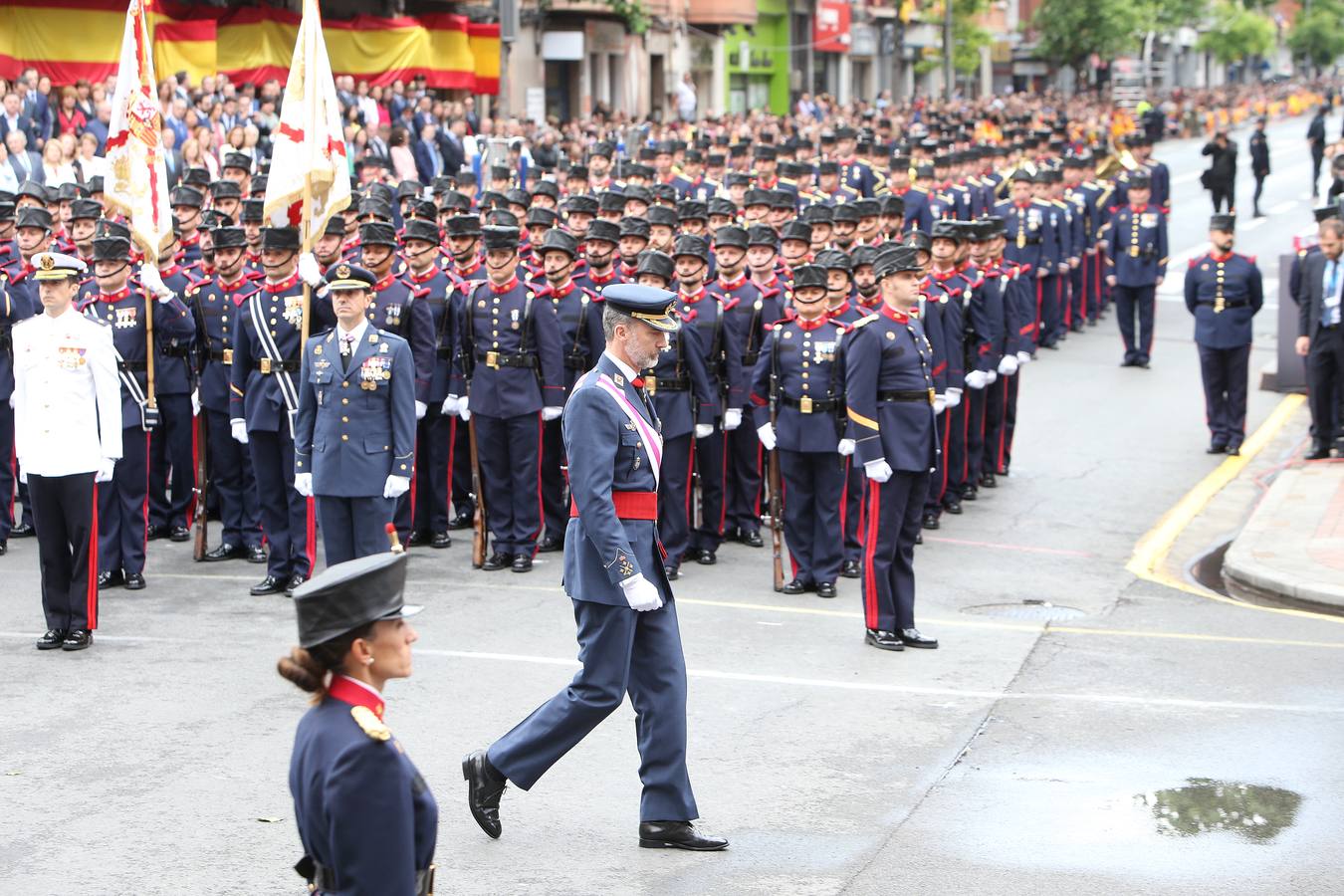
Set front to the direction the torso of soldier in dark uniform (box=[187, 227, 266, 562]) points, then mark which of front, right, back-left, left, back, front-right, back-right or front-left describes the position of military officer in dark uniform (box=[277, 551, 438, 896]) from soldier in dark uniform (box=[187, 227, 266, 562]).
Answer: front

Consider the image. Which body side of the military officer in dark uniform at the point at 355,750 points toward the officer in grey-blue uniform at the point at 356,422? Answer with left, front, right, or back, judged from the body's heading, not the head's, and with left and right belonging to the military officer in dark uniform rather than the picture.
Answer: left

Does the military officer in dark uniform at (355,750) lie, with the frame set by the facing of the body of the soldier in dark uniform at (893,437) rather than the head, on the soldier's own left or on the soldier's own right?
on the soldier's own right

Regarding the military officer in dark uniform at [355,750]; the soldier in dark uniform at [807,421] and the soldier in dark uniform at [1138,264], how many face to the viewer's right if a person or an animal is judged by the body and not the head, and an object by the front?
1

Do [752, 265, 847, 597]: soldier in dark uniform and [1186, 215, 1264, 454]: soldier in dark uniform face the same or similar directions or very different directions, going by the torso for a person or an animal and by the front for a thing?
same or similar directions

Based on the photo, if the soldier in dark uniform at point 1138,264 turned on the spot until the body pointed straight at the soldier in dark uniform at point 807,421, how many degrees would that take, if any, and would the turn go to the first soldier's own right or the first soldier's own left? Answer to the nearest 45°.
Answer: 0° — they already face them

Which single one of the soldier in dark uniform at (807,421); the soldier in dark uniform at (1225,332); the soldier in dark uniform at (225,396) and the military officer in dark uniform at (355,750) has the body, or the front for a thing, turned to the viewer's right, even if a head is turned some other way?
the military officer in dark uniform at (355,750)

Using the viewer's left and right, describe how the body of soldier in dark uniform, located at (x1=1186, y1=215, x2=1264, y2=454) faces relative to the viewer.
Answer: facing the viewer

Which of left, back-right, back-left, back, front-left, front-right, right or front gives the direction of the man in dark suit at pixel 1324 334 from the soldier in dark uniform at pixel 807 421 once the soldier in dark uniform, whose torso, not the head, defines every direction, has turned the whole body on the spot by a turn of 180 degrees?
front-right

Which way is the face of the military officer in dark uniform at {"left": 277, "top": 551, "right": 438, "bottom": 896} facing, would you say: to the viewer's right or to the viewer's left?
to the viewer's right

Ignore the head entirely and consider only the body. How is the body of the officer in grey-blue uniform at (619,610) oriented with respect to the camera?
to the viewer's right

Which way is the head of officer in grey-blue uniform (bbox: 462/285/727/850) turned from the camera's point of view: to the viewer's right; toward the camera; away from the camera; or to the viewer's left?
to the viewer's right

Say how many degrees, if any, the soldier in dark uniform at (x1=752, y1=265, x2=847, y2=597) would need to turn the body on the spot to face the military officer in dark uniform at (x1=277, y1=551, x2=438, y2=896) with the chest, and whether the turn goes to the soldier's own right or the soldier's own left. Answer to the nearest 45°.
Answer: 0° — they already face them

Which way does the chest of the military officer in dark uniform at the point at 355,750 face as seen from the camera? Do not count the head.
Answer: to the viewer's right

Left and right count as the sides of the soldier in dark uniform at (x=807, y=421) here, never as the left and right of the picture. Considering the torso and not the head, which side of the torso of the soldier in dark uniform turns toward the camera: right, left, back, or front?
front
